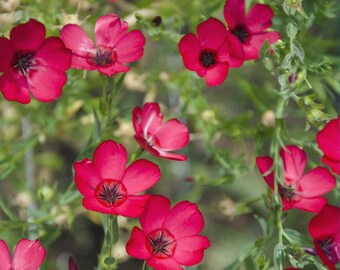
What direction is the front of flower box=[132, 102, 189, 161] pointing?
to the viewer's right

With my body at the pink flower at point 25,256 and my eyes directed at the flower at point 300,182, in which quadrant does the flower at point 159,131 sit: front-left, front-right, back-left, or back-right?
front-left
